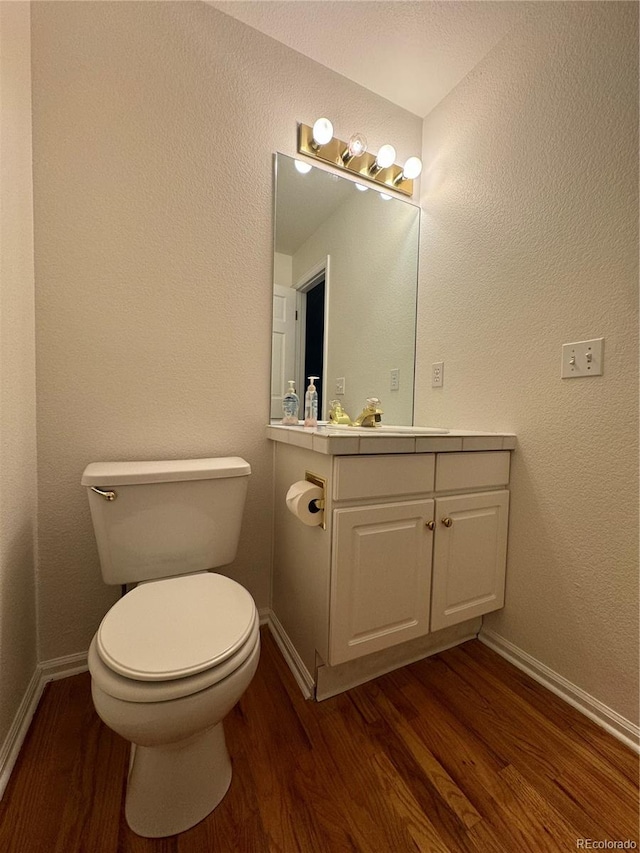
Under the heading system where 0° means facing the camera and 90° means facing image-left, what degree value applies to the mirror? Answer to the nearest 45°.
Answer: approximately 315°

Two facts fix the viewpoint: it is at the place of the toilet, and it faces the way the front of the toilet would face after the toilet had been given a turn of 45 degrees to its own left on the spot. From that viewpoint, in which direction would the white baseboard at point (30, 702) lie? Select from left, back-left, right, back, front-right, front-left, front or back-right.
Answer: back

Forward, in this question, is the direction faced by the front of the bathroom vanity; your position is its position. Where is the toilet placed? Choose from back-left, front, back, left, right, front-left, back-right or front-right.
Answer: right

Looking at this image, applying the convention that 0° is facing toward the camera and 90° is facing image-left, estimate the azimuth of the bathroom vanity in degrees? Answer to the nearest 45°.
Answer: approximately 315°
